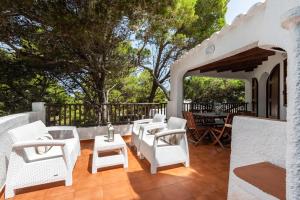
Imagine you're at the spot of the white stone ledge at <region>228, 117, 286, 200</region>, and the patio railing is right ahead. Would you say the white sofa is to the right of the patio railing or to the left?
left

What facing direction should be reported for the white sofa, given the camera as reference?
facing to the right of the viewer

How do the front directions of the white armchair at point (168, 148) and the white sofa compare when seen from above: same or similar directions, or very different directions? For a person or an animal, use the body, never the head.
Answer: very different directions

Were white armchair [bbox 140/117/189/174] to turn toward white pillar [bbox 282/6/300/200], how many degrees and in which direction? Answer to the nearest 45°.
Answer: approximately 45° to its left

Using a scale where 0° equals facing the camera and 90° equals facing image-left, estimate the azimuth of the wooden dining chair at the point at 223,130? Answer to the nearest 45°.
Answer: approximately 90°

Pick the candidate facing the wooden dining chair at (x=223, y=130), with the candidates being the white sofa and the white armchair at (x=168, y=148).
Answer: the white sofa

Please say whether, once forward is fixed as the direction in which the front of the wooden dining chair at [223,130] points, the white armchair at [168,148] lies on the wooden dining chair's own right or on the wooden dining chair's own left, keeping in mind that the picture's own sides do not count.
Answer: on the wooden dining chair's own left

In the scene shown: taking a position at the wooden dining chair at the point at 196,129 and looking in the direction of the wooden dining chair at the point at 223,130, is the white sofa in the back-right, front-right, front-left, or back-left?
back-right

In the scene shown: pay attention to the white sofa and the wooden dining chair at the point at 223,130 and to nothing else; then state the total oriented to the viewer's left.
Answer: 1

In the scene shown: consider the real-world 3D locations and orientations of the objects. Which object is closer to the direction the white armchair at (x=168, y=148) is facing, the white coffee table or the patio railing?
the white coffee table
